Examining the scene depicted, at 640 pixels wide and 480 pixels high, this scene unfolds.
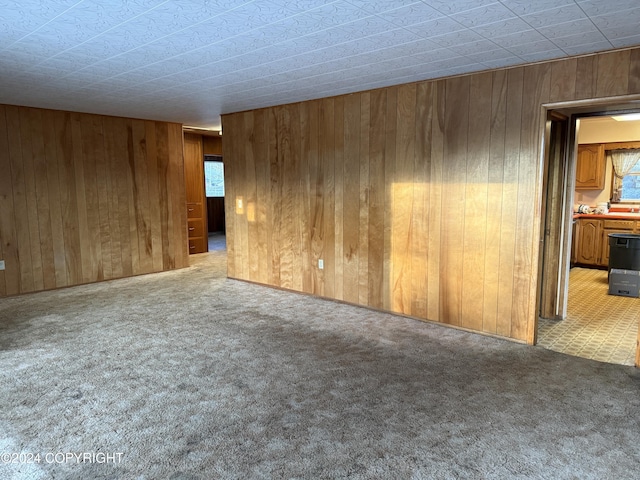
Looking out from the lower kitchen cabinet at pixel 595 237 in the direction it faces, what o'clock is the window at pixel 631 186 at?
The window is roughly at 7 o'clock from the lower kitchen cabinet.

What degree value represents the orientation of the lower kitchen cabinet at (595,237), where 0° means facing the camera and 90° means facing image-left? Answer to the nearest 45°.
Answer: approximately 0°

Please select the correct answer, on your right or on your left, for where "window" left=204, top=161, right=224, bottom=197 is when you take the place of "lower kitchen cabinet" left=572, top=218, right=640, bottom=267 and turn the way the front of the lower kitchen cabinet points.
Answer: on your right

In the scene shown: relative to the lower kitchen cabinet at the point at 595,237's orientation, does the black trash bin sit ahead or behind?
ahead

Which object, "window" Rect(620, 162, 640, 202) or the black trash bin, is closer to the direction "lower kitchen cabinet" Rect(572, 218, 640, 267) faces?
the black trash bin
